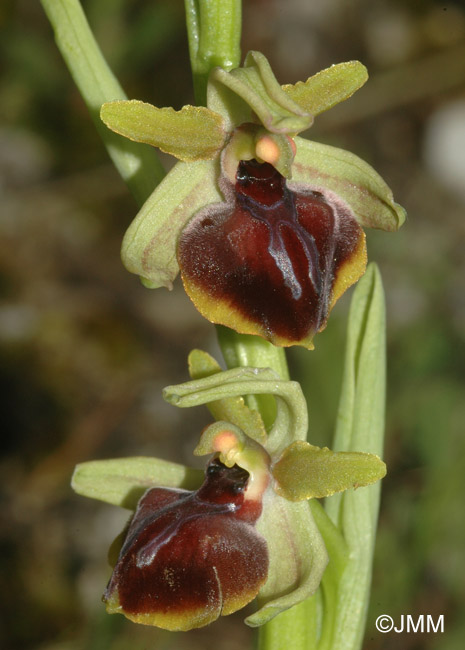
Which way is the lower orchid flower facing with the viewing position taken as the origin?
facing the viewer and to the left of the viewer
